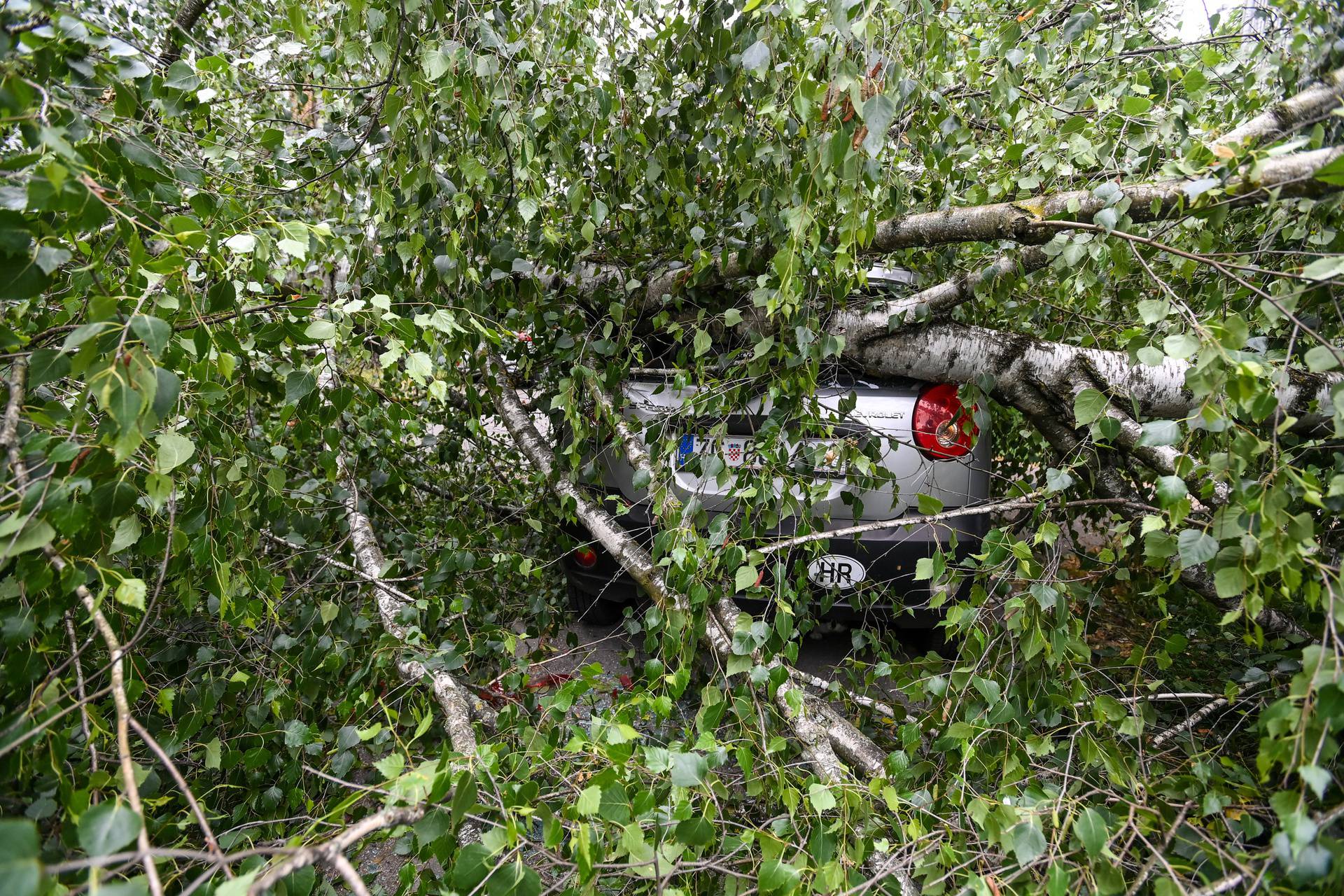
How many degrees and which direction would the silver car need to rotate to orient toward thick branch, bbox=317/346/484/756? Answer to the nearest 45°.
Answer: approximately 135° to its left

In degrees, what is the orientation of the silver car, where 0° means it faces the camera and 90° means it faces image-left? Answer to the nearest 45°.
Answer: approximately 180°
